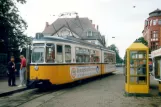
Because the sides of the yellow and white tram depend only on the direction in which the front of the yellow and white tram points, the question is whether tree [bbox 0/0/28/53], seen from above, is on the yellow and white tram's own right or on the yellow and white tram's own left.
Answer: on the yellow and white tram's own right

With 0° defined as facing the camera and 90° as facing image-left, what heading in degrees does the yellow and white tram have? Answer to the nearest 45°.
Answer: approximately 45°

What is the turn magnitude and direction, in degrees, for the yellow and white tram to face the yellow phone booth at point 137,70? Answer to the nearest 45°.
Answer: approximately 90° to its left
